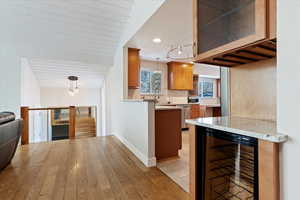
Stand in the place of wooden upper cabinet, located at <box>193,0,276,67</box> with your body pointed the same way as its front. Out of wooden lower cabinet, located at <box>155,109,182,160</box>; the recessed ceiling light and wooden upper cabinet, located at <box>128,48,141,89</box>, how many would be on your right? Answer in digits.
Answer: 3

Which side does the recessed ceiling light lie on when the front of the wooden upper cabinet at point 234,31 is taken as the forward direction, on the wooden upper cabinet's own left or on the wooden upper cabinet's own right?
on the wooden upper cabinet's own right

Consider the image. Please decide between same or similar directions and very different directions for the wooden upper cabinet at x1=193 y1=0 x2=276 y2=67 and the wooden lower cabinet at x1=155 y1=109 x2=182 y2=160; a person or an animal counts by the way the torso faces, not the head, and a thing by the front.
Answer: very different directions

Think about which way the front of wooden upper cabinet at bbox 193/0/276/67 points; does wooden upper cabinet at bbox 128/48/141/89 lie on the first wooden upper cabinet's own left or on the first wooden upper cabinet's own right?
on the first wooden upper cabinet's own right
